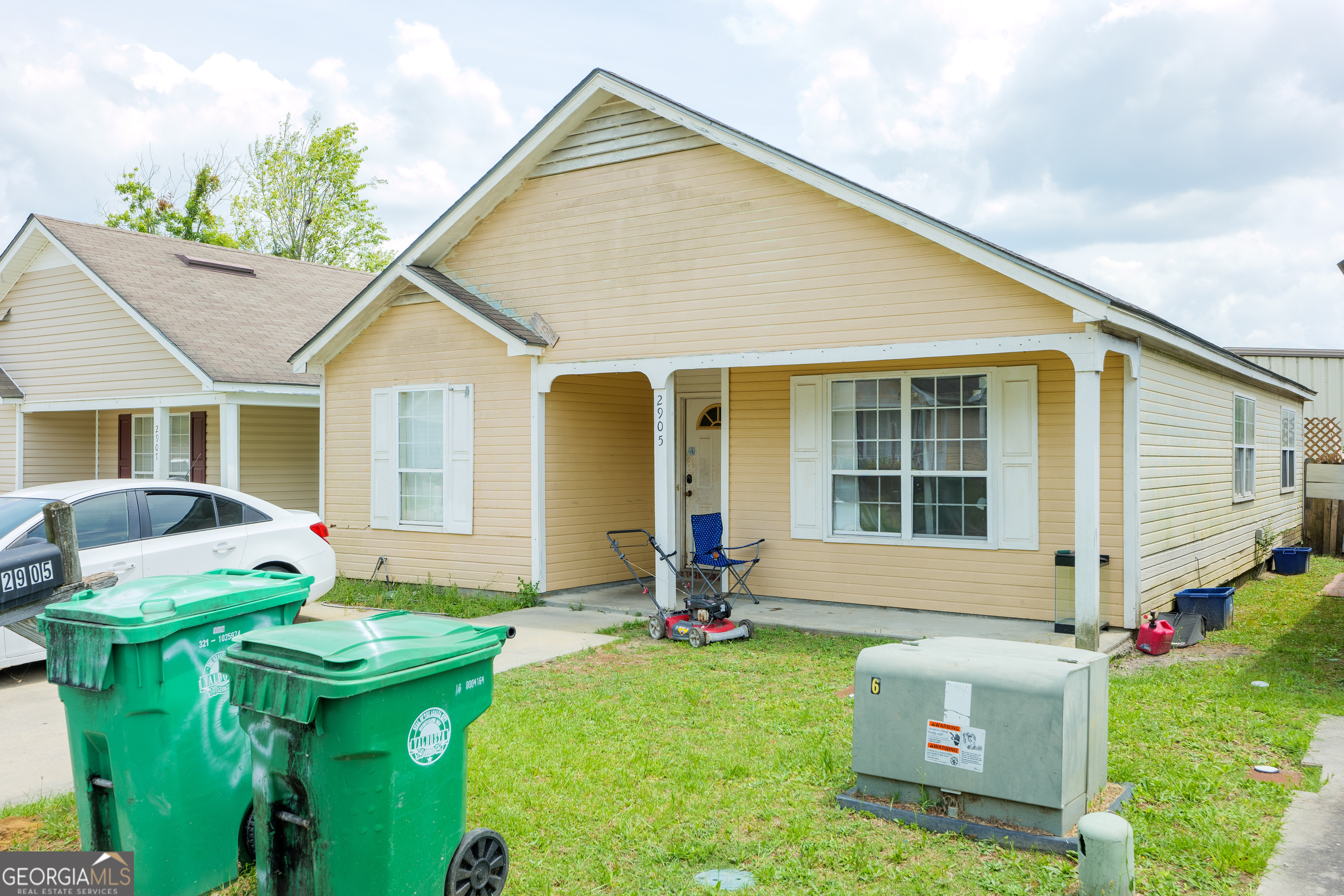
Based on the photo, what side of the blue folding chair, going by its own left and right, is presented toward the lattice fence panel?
left

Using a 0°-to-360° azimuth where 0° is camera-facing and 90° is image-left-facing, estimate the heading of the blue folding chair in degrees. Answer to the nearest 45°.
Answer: approximately 315°

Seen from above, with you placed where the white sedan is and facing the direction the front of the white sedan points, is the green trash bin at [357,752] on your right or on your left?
on your left

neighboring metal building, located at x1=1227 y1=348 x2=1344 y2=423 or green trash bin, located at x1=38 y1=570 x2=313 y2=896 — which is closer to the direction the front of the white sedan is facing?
the green trash bin

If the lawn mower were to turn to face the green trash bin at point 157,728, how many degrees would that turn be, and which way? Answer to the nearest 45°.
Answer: approximately 45° to its right

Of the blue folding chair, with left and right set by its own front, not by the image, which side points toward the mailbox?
right

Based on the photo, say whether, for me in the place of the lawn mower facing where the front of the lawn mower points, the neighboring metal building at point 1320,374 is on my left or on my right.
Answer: on my left

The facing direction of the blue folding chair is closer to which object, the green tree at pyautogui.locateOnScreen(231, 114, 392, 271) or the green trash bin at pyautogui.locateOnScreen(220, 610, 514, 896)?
the green trash bin

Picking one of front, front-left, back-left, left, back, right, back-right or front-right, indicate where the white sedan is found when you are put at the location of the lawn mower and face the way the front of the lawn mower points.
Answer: back-right
